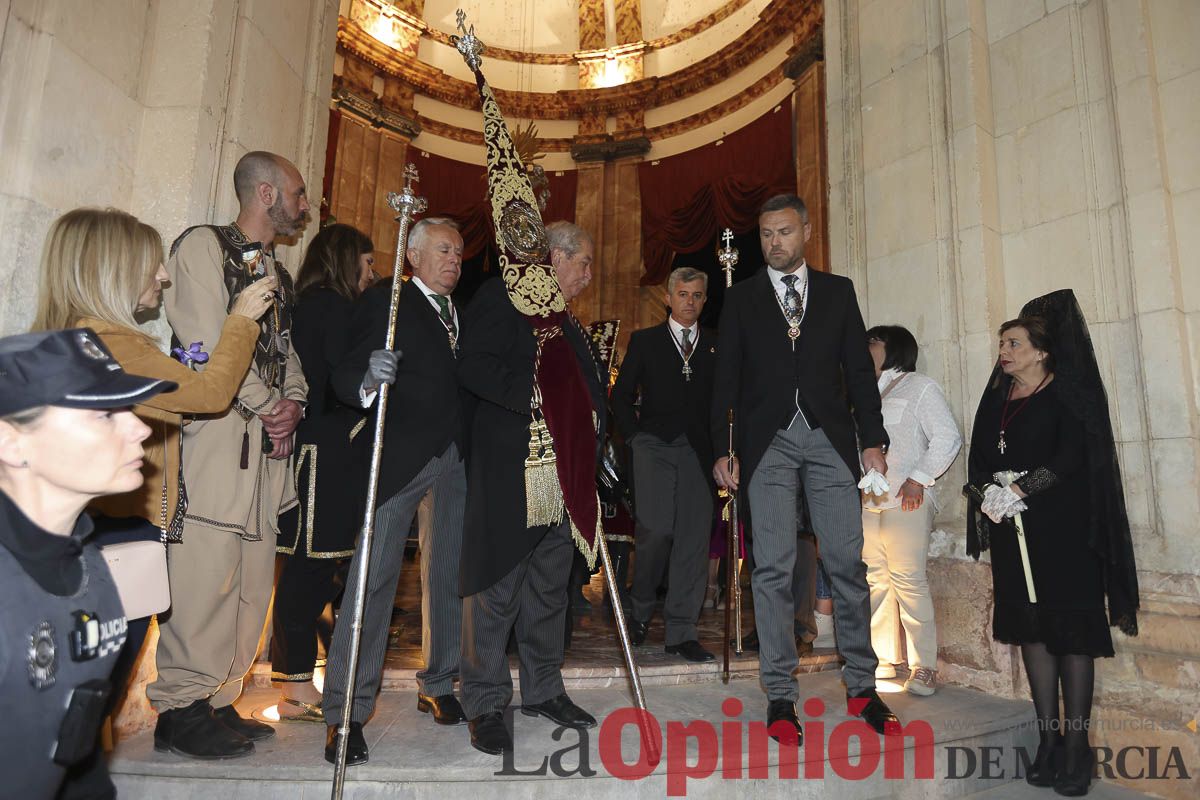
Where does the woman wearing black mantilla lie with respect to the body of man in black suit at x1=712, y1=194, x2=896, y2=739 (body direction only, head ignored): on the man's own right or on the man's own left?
on the man's own left

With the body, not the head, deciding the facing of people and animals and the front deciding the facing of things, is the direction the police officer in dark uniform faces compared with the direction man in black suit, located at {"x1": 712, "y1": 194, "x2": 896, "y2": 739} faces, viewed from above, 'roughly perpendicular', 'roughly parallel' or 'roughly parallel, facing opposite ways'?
roughly perpendicular

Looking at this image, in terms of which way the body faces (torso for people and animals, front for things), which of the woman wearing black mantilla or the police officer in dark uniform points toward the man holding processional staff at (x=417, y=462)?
the woman wearing black mantilla

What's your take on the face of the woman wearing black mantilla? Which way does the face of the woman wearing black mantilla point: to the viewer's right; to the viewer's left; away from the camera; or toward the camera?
to the viewer's left

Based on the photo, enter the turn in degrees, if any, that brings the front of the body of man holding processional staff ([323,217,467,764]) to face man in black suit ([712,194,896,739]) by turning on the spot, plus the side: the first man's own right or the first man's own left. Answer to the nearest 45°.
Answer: approximately 45° to the first man's own left

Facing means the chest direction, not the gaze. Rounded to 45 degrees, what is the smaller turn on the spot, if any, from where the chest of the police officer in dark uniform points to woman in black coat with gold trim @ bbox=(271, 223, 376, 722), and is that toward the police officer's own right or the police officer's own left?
approximately 90° to the police officer's own left

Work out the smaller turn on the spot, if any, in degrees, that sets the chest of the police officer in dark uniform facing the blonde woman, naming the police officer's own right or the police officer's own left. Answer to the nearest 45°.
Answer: approximately 135° to the police officer's own left

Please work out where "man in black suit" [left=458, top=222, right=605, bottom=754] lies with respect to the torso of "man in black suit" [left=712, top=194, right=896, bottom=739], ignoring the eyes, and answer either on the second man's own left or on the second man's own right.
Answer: on the second man's own right

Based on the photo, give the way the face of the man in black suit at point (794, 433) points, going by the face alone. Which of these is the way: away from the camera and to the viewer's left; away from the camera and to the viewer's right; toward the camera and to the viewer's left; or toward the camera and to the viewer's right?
toward the camera and to the viewer's left

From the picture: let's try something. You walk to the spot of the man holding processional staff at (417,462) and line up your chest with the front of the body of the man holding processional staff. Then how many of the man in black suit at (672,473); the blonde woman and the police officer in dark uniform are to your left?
1

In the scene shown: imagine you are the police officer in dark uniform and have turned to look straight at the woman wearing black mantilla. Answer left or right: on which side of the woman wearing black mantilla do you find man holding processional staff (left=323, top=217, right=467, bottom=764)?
left

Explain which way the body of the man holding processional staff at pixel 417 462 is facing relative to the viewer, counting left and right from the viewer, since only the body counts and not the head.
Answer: facing the viewer and to the right of the viewer

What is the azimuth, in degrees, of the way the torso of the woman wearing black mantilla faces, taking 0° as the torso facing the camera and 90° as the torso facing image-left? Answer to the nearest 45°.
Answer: approximately 45°

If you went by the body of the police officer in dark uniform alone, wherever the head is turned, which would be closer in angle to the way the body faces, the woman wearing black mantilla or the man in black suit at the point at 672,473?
the woman wearing black mantilla

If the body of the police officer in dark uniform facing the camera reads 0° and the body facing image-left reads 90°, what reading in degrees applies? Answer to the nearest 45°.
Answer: approximately 315°
